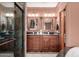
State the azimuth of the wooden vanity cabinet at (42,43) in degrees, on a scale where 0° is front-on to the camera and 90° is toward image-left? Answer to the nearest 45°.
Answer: approximately 0°

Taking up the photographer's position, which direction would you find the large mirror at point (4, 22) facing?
facing the viewer and to the right of the viewer

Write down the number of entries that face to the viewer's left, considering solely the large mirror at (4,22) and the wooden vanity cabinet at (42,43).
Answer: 0
